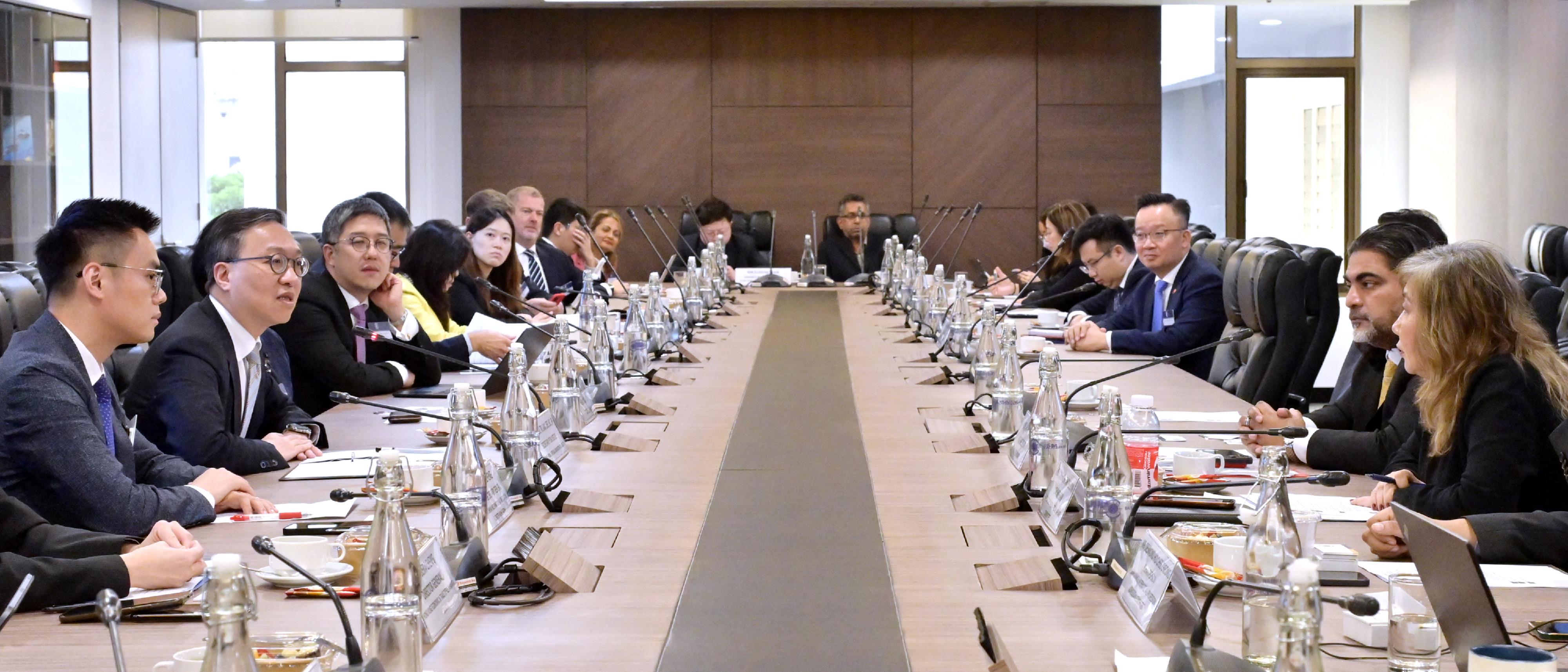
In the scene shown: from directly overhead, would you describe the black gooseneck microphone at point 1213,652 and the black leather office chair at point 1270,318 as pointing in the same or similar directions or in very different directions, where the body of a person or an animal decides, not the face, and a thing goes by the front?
very different directions

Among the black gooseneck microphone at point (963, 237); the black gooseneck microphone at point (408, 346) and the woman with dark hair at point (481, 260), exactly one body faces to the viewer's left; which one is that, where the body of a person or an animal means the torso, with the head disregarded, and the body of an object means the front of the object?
the black gooseneck microphone at point (408, 346)

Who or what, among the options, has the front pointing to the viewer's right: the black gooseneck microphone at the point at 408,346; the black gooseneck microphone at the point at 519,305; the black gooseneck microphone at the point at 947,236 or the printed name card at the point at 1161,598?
the black gooseneck microphone at the point at 947,236

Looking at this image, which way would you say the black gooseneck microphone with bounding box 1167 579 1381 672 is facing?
to the viewer's right

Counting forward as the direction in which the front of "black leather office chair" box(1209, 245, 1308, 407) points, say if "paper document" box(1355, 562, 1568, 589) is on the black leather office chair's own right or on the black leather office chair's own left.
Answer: on the black leather office chair's own left

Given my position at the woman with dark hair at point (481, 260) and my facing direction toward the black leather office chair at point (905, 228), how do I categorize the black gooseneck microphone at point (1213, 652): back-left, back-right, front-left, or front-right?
back-right

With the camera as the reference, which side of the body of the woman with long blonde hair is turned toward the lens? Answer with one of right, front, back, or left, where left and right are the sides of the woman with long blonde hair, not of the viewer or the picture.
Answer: left

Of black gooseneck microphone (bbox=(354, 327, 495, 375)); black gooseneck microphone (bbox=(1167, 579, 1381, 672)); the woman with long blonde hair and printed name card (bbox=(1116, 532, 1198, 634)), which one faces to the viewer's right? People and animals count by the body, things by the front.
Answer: black gooseneck microphone (bbox=(1167, 579, 1381, 672))

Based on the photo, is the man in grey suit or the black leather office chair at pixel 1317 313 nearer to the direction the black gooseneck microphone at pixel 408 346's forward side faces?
the man in grey suit

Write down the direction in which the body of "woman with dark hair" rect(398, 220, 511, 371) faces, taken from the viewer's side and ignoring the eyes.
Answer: to the viewer's right

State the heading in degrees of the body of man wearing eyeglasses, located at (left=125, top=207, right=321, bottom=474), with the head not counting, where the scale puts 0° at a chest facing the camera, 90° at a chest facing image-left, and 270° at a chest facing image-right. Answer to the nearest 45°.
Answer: approximately 315°

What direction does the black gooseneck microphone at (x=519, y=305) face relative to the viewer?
to the viewer's left

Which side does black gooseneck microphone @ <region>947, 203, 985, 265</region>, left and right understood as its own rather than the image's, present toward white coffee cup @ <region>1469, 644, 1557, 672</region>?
right

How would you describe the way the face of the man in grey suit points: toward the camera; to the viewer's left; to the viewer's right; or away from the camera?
to the viewer's right

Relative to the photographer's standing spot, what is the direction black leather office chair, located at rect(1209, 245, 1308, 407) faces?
facing to the left of the viewer
